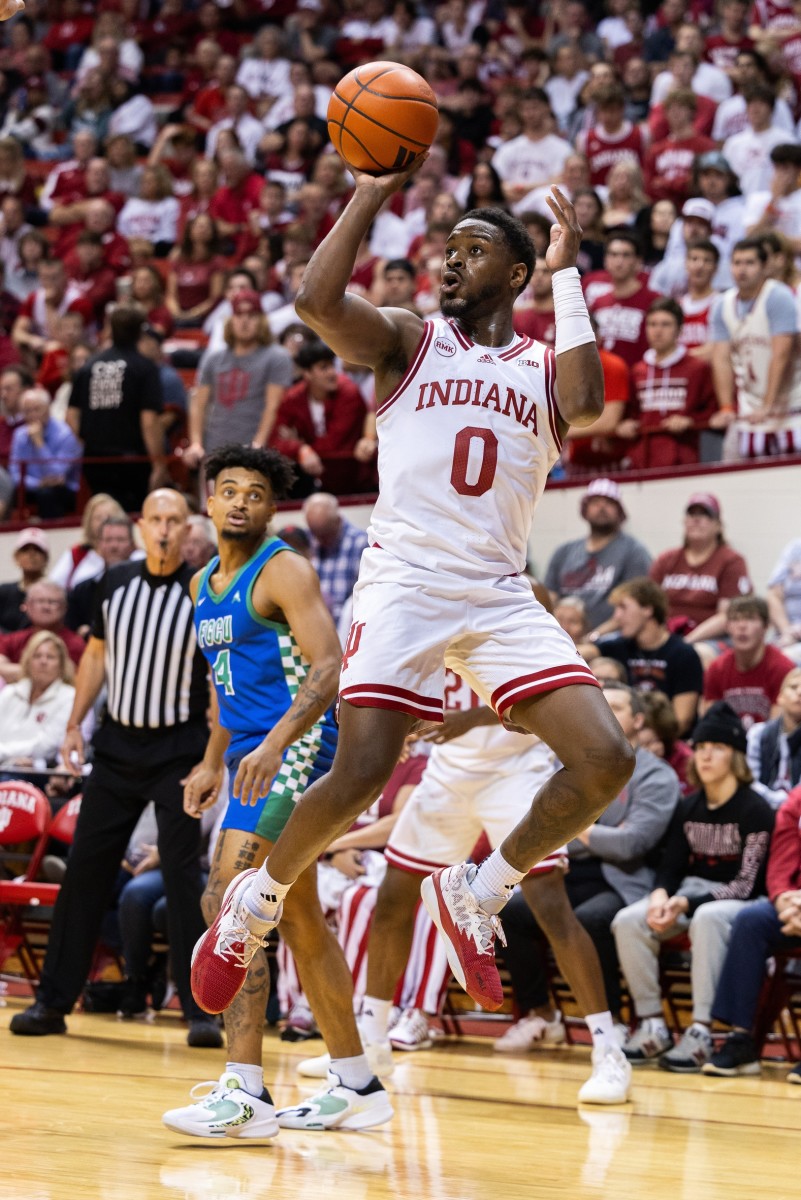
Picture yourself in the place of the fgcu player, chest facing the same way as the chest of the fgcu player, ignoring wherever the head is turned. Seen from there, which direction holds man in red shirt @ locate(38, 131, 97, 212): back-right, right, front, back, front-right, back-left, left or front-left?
back-right

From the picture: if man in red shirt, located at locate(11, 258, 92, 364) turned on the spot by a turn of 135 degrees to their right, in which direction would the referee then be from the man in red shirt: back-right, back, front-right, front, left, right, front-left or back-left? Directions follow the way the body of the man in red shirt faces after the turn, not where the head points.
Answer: back-left

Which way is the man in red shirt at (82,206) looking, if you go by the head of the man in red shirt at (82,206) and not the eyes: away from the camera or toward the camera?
toward the camera

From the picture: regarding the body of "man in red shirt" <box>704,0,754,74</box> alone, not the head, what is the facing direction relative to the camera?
toward the camera

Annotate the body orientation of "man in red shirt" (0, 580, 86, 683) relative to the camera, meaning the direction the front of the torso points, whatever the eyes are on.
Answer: toward the camera

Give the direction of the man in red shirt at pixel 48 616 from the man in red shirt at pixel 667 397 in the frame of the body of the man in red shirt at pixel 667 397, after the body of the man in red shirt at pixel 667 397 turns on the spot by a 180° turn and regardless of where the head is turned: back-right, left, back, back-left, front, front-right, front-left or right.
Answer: back-left

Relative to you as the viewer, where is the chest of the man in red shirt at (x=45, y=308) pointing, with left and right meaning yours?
facing the viewer

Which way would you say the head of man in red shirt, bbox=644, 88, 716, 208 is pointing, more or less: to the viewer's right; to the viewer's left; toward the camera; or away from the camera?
toward the camera

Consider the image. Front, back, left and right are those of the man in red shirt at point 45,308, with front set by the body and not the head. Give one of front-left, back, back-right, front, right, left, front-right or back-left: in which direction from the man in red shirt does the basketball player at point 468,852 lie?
front

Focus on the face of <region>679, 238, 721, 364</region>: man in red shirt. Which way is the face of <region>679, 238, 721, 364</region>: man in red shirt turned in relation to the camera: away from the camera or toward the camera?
toward the camera

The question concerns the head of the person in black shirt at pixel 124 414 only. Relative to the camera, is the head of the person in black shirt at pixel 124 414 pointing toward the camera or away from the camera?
away from the camera

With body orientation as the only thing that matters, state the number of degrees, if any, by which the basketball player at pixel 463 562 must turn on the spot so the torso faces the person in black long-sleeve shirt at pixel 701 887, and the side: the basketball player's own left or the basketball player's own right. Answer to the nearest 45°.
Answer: approximately 135° to the basketball player's own left

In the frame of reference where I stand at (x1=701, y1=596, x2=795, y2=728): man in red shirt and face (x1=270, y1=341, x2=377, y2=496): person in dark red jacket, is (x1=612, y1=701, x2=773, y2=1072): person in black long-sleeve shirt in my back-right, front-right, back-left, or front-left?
back-left

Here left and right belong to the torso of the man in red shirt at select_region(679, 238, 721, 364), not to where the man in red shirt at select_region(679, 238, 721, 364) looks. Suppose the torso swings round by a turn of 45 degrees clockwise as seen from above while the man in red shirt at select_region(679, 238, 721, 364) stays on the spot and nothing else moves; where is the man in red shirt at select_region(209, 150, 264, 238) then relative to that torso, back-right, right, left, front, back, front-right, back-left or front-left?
front-right
